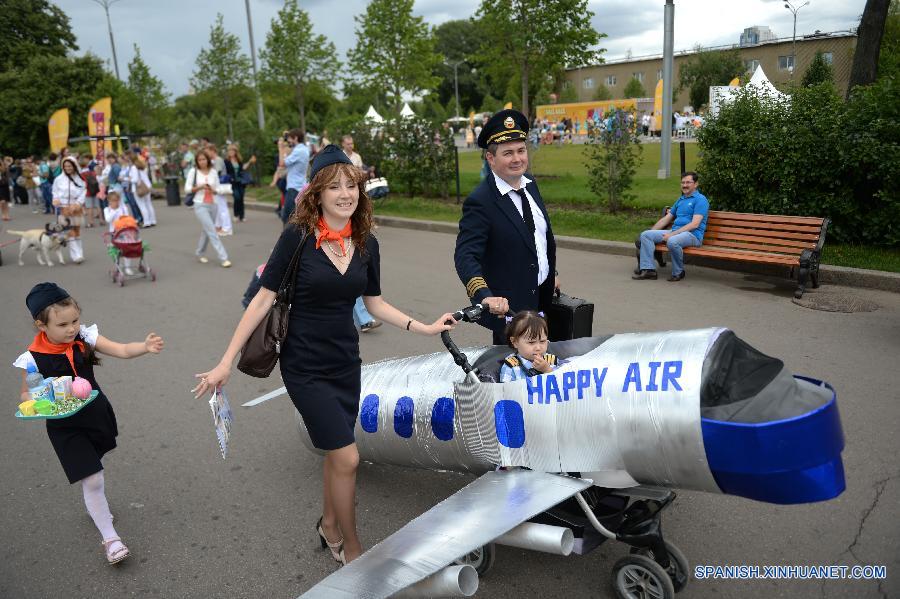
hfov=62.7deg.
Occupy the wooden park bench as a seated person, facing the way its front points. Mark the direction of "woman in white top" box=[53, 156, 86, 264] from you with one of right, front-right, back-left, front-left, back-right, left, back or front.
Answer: front-right

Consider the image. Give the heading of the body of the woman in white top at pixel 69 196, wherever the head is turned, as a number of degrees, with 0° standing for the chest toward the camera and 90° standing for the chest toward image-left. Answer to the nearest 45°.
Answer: approximately 0°

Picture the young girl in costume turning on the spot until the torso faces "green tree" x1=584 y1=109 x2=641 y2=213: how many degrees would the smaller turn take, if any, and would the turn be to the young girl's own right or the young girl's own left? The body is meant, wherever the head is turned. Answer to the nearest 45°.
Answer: approximately 90° to the young girl's own left

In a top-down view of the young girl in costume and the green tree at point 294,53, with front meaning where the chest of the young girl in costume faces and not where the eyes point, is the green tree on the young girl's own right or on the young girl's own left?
on the young girl's own left

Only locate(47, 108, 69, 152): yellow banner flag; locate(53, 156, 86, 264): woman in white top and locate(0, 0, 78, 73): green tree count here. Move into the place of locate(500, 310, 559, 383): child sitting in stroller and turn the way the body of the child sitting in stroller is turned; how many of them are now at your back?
3

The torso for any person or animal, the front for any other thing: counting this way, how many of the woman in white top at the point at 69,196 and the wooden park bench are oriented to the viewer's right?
0

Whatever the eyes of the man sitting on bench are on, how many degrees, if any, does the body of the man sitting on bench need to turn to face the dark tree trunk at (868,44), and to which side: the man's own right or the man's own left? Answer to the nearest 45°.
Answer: approximately 180°

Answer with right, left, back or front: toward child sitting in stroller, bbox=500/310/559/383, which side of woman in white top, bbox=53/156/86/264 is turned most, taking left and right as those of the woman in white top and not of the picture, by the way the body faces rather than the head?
front

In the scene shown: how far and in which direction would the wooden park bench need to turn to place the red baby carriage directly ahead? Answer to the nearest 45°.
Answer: approximately 45° to its right

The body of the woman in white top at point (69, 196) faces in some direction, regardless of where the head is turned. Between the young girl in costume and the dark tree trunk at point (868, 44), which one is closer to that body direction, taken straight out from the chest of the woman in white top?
the young girl in costume

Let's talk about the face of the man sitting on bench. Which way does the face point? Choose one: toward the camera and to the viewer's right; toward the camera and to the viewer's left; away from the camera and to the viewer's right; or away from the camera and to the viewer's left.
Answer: toward the camera and to the viewer's left

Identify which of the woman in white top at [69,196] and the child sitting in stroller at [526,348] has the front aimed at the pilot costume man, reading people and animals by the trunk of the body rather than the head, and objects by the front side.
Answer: the woman in white top

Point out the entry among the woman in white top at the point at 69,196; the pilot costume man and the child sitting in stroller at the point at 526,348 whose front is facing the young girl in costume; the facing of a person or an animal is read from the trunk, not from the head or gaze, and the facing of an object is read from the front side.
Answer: the woman in white top

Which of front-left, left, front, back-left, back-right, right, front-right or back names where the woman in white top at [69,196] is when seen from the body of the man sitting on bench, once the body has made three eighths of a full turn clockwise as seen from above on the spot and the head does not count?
left

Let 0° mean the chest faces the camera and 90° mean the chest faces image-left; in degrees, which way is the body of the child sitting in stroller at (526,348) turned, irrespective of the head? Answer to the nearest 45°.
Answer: approximately 315°

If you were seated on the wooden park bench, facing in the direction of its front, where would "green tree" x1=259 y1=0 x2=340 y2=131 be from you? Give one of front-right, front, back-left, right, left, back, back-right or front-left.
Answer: right
